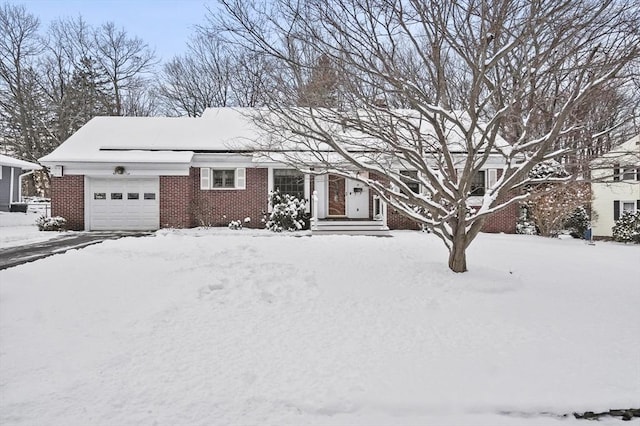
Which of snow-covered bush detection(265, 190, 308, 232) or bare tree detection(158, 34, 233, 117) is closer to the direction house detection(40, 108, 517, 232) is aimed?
the snow-covered bush

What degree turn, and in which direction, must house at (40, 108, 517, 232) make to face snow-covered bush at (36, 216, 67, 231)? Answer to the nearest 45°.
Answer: approximately 90° to its right

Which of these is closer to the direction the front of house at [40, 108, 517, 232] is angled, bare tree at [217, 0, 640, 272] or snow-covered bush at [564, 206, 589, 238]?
the bare tree

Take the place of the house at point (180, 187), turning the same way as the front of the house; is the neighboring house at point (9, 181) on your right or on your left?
on your right

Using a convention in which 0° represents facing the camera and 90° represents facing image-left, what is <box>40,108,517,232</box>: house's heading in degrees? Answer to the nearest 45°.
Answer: approximately 0°

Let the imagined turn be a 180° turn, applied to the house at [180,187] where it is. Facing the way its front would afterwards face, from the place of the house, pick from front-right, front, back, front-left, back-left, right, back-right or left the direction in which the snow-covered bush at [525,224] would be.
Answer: right

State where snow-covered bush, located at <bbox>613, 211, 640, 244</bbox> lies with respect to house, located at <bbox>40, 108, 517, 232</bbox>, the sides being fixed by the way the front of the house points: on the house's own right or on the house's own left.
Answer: on the house's own left

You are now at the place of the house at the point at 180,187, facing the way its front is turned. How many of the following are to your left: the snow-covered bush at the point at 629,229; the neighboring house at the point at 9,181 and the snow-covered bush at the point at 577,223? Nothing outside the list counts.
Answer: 2

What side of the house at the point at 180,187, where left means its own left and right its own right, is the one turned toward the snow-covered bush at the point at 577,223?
left

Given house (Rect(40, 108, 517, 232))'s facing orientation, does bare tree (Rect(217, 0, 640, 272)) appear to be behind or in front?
in front

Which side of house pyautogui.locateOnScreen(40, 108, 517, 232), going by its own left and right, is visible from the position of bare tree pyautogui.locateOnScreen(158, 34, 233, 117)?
back

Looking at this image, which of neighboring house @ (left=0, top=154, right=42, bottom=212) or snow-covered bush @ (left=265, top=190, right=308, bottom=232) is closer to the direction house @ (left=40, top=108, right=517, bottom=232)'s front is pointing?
the snow-covered bush
